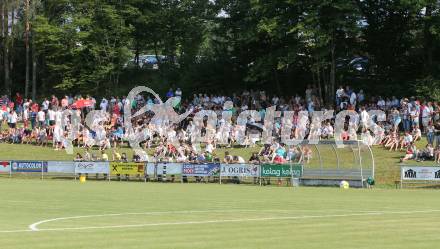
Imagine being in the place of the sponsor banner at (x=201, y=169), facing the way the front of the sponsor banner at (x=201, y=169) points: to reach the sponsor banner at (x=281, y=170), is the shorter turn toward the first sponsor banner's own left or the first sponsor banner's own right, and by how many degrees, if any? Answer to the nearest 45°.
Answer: approximately 45° to the first sponsor banner's own left

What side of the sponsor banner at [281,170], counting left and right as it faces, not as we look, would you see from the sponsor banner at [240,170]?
right

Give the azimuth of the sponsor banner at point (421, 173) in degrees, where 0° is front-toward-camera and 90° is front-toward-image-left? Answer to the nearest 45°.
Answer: approximately 0°

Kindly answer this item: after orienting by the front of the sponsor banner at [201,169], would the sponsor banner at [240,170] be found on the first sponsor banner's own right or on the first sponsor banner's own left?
on the first sponsor banner's own left

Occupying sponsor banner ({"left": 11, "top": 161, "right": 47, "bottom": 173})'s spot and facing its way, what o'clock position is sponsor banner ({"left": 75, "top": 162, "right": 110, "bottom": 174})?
sponsor banner ({"left": 75, "top": 162, "right": 110, "bottom": 174}) is roughly at 10 o'clock from sponsor banner ({"left": 11, "top": 161, "right": 47, "bottom": 173}).

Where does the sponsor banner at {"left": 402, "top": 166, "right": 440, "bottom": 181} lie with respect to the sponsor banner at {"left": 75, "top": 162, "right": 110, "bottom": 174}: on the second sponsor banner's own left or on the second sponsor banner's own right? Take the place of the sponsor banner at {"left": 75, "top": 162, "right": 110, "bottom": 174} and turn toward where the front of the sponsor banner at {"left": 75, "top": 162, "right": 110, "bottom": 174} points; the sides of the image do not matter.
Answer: on the second sponsor banner's own left

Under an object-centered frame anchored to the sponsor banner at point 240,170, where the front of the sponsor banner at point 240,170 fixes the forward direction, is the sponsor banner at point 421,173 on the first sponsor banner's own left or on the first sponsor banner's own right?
on the first sponsor banner's own left

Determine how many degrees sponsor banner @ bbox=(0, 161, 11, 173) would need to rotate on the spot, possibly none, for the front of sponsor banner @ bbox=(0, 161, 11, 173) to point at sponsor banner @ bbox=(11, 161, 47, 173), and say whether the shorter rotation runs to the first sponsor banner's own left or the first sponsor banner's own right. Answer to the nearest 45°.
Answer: approximately 45° to the first sponsor banner's own left

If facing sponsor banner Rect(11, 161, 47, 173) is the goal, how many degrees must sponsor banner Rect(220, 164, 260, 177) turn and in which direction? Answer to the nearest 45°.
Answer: approximately 90° to its right

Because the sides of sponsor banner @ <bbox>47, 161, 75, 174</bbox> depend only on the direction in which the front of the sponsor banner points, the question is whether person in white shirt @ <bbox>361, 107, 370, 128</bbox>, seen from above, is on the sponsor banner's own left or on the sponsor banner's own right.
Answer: on the sponsor banner's own left

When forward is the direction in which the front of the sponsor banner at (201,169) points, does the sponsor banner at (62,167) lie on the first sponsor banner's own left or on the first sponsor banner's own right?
on the first sponsor banner's own right

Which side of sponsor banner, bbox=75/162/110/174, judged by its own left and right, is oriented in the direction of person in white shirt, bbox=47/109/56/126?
back
